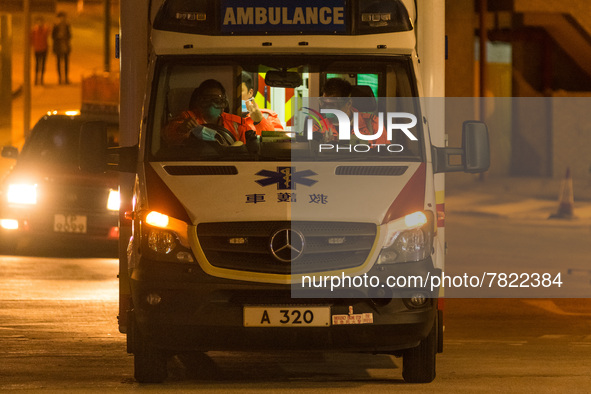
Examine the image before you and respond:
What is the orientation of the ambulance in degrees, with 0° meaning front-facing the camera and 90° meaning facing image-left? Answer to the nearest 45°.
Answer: approximately 0°

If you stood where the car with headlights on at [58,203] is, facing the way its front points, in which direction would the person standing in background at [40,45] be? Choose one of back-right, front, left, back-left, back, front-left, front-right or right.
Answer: back

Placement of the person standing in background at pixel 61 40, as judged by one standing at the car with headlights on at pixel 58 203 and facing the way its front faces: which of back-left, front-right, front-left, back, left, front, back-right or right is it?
back

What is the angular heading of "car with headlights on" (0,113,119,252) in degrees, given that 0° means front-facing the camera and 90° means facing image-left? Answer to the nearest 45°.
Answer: approximately 0°

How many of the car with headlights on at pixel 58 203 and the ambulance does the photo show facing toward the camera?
2

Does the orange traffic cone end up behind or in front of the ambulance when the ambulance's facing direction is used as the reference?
behind
